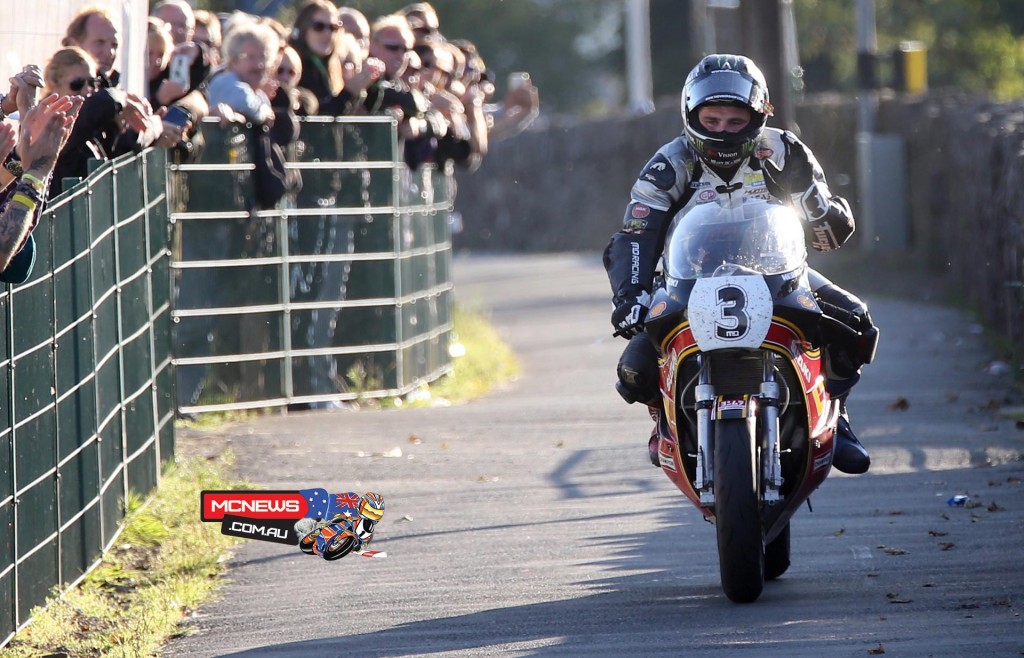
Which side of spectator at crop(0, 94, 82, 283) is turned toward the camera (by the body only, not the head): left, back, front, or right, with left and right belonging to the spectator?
right

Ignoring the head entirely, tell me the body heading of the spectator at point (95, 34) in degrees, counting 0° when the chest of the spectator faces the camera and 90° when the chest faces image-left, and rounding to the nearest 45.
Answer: approximately 315°

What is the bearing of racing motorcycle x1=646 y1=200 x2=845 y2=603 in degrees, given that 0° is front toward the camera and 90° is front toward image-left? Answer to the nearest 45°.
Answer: approximately 0°

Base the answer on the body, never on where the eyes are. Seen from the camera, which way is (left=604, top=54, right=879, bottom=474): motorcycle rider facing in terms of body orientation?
toward the camera

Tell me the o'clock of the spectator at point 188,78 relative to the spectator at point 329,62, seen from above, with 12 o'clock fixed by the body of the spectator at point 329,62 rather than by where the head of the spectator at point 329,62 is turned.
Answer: the spectator at point 188,78 is roughly at 2 o'clock from the spectator at point 329,62.

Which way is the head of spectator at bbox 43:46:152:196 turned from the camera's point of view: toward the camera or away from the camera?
toward the camera

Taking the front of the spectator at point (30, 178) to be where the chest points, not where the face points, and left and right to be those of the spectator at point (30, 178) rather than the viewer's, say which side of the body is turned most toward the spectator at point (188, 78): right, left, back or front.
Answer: left

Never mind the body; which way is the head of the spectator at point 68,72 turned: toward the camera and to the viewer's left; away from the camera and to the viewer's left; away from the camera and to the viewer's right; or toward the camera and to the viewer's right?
toward the camera and to the viewer's right

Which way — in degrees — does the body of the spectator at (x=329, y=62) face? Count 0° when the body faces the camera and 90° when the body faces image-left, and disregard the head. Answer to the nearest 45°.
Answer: approximately 315°

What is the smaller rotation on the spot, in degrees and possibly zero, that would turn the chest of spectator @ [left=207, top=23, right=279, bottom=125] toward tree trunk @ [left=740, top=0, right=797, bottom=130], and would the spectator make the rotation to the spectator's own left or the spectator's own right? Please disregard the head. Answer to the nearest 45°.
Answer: approximately 90° to the spectator's own left

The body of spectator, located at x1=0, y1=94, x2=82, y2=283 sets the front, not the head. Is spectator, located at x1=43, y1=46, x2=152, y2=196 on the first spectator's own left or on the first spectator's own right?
on the first spectator's own left

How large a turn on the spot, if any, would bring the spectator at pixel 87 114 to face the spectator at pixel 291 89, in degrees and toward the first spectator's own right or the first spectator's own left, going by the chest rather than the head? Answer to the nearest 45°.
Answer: approximately 135° to the first spectator's own left

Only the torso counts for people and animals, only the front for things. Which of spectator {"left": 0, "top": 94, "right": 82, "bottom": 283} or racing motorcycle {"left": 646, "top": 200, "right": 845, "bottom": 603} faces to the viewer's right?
the spectator
